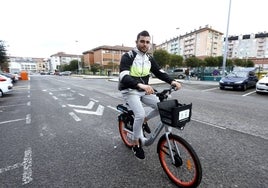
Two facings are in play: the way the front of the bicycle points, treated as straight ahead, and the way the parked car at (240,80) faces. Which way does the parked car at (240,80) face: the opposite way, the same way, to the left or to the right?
to the right

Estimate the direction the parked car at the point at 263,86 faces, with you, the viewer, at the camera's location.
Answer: facing the viewer and to the left of the viewer

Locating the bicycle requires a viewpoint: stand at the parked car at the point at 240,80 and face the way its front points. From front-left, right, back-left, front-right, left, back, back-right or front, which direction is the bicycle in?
front-left

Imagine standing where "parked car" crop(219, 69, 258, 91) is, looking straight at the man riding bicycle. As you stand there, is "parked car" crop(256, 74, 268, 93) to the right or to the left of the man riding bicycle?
left

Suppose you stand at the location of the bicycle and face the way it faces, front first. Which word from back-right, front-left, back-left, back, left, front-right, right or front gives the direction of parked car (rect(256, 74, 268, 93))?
left

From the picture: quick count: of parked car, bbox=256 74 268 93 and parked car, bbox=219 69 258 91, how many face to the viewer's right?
0

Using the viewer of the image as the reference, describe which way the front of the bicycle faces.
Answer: facing the viewer and to the right of the viewer

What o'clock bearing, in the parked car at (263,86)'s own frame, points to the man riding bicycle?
The man riding bicycle is roughly at 11 o'clock from the parked car.
